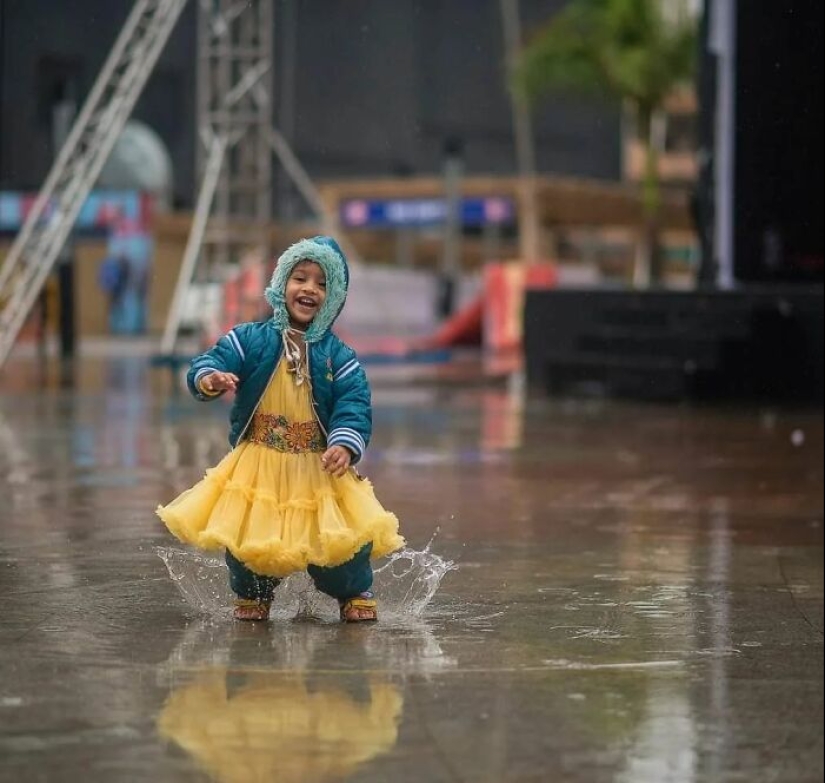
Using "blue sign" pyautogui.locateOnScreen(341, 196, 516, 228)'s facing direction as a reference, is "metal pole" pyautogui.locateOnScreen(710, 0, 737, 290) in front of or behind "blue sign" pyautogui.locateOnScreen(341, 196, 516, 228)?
in front

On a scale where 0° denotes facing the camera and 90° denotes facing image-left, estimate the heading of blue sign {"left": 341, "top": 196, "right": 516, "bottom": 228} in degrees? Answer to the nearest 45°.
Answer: approximately 0°

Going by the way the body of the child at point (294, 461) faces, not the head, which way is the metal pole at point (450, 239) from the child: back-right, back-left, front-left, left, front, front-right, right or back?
back

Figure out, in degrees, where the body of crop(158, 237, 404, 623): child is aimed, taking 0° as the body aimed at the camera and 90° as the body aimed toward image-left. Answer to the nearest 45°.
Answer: approximately 0°

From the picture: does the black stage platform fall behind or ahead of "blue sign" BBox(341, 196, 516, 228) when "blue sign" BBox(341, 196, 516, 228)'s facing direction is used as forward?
ahead

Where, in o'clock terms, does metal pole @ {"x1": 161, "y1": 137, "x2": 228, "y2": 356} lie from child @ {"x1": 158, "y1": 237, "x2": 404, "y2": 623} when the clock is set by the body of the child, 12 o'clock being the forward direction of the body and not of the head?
The metal pole is roughly at 6 o'clock from the child.

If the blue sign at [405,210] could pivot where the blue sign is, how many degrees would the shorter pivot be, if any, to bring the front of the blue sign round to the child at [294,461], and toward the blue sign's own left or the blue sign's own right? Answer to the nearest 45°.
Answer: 0° — it already faces them

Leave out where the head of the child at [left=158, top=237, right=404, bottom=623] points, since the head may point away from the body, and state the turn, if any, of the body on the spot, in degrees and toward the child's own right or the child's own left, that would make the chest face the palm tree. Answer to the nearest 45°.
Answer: approximately 180°

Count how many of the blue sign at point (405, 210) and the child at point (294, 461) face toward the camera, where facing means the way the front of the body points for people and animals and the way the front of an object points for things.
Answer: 2

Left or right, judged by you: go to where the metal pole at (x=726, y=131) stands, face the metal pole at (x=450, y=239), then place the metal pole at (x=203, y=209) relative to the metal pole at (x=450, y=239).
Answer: left
